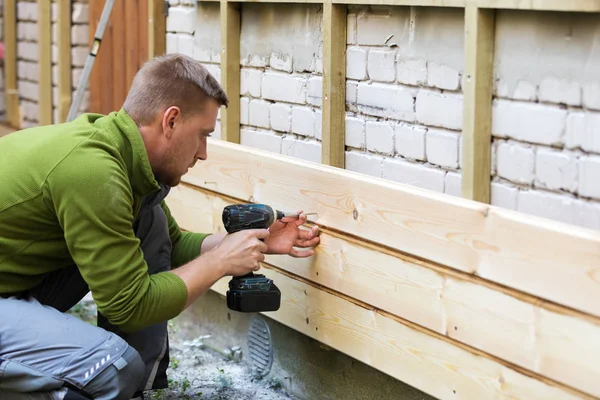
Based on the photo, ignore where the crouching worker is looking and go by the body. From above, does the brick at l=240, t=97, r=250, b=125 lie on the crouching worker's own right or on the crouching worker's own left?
on the crouching worker's own left

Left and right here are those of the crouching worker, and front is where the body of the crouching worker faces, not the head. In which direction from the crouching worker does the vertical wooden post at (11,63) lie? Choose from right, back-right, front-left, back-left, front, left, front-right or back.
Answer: left

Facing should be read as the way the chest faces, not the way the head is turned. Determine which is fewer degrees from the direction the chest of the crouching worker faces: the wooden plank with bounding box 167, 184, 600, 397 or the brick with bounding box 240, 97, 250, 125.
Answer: the wooden plank

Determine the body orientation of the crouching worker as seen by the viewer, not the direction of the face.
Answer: to the viewer's right

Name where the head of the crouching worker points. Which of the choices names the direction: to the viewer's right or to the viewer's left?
to the viewer's right

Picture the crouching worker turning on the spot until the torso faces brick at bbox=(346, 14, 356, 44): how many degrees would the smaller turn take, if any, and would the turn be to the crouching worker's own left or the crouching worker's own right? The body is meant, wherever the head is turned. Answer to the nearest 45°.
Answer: approximately 45° to the crouching worker's own left

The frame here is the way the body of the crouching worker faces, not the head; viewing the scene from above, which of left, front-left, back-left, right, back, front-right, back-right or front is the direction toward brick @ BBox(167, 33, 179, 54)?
left

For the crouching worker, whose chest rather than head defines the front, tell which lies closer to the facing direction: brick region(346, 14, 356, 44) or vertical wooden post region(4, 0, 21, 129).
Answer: the brick

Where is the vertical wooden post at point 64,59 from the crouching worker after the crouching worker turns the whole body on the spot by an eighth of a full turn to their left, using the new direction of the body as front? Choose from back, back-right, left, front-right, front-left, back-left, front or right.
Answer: front-left

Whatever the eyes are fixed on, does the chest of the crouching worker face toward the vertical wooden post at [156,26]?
no

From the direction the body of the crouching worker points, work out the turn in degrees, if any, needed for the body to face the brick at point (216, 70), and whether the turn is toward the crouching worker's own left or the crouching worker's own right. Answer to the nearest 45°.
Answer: approximately 90° to the crouching worker's own left

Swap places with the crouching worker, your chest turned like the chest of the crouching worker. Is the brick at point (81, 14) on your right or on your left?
on your left

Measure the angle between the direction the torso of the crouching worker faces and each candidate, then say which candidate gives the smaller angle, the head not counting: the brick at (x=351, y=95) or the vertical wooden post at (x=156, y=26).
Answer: the brick

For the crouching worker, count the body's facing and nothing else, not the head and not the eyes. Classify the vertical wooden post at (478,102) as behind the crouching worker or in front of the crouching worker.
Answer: in front
